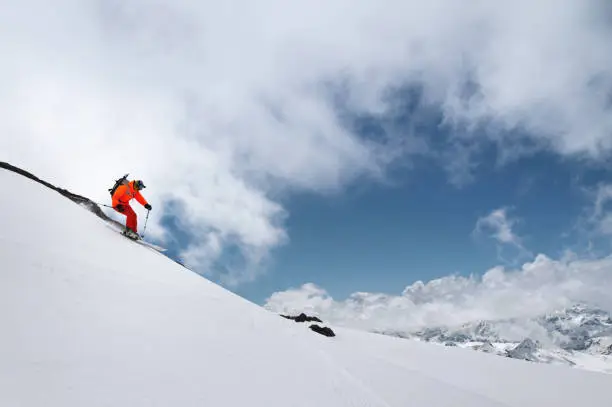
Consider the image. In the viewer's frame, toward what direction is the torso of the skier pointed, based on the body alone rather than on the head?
to the viewer's right
